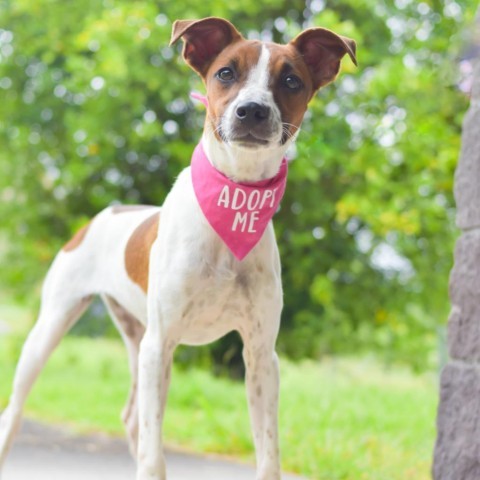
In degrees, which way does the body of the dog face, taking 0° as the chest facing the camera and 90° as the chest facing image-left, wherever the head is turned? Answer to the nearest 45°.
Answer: approximately 315°

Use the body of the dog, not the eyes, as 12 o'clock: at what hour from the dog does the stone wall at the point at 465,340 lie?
The stone wall is roughly at 10 o'clock from the dog.
